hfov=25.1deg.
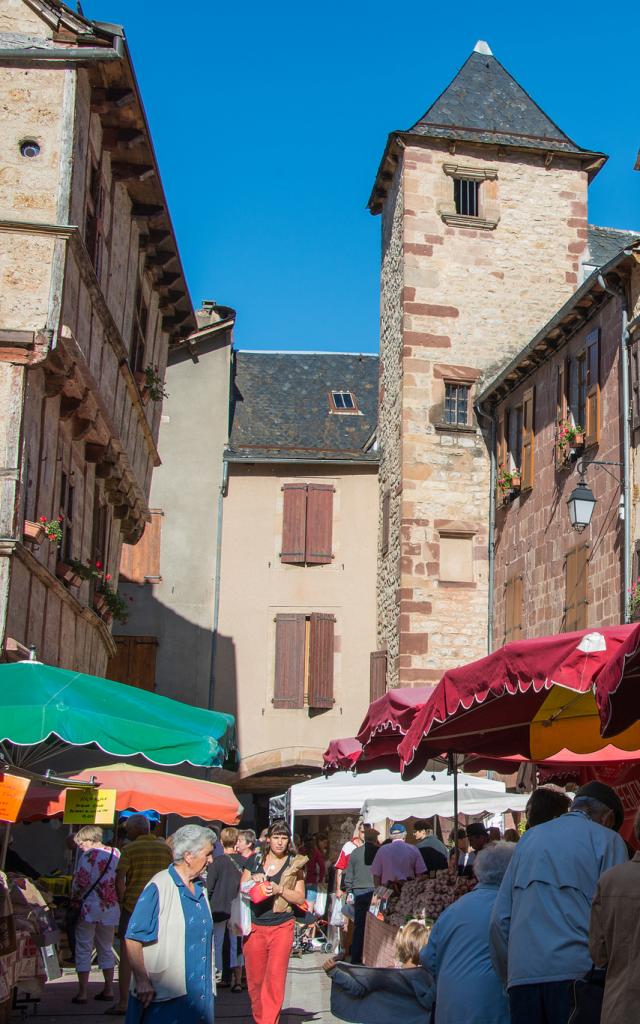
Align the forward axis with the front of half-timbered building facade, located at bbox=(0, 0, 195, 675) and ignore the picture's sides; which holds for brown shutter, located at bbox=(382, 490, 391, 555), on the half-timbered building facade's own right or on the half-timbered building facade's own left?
on the half-timbered building facade's own left

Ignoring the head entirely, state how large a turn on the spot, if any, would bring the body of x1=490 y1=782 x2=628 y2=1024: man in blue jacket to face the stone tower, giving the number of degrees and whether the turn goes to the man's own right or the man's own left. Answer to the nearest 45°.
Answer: approximately 45° to the man's own left

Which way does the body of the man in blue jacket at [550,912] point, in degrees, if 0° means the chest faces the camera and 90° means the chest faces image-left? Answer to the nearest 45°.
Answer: approximately 225°

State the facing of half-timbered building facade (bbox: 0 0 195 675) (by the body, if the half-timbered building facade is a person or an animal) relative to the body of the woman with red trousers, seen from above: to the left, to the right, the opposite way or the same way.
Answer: to the left

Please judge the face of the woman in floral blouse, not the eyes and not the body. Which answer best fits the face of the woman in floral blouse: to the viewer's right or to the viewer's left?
to the viewer's left

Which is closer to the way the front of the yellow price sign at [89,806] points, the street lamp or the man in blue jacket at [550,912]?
the man in blue jacket

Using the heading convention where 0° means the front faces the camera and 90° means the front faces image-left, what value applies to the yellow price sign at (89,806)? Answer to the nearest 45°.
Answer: approximately 0°

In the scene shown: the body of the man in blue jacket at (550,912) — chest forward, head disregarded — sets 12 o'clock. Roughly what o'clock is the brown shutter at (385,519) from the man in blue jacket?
The brown shutter is roughly at 10 o'clock from the man in blue jacket.

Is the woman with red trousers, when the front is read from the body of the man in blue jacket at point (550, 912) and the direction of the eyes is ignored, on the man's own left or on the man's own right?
on the man's own left

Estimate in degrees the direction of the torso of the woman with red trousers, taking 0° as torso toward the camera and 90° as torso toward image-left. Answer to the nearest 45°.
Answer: approximately 0°
